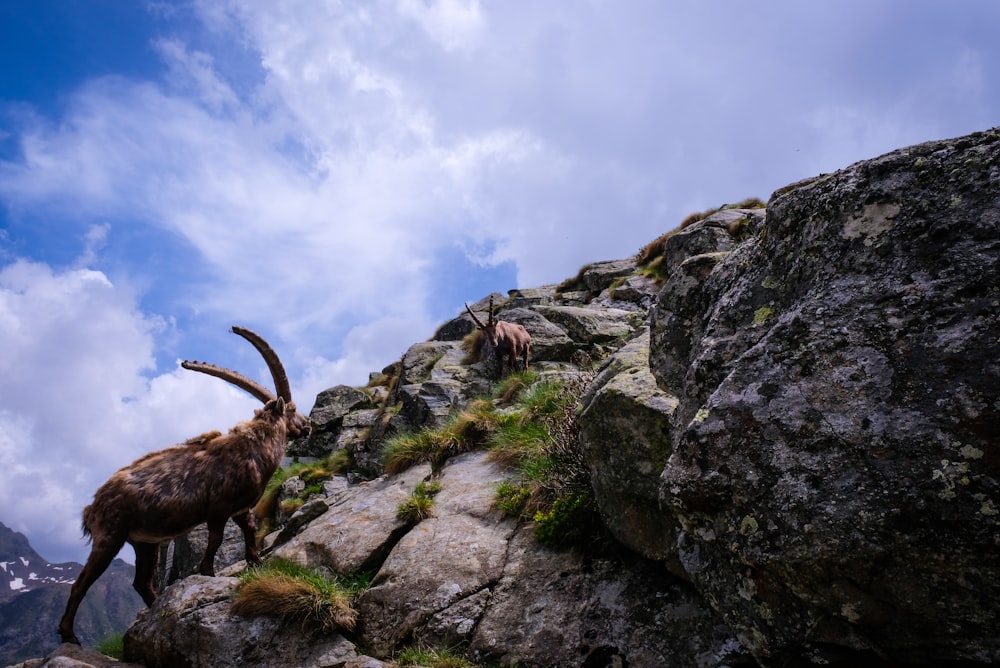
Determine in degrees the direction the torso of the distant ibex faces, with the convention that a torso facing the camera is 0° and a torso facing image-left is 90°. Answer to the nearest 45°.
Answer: approximately 45°

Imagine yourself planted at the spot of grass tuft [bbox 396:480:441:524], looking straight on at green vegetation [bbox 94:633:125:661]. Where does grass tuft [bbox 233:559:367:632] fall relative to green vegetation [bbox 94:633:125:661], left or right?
left

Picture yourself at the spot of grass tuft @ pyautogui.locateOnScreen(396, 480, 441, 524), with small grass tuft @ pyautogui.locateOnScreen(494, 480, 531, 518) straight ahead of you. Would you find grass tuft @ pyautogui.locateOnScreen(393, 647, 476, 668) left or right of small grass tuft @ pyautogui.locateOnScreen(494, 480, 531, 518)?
right

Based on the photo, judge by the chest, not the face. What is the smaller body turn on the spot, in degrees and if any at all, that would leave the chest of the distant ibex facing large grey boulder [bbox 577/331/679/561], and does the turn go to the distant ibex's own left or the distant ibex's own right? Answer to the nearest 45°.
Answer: approximately 45° to the distant ibex's own left

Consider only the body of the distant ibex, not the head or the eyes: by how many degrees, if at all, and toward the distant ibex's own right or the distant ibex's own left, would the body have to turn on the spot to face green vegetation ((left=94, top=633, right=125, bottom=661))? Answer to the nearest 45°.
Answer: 0° — it already faces it

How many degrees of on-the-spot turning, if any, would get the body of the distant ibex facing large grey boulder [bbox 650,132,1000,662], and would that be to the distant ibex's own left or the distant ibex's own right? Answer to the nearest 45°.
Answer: approximately 45° to the distant ibex's own left

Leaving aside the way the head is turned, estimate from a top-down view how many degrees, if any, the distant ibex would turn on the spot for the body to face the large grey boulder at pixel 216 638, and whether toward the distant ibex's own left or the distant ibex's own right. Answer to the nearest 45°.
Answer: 0° — it already faces it

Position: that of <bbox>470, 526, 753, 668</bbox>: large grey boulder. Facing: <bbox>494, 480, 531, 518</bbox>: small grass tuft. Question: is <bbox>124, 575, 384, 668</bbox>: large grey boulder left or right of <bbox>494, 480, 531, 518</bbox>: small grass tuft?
left

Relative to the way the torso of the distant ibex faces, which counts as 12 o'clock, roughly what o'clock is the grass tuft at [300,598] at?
The grass tuft is roughly at 11 o'clock from the distant ibex.
